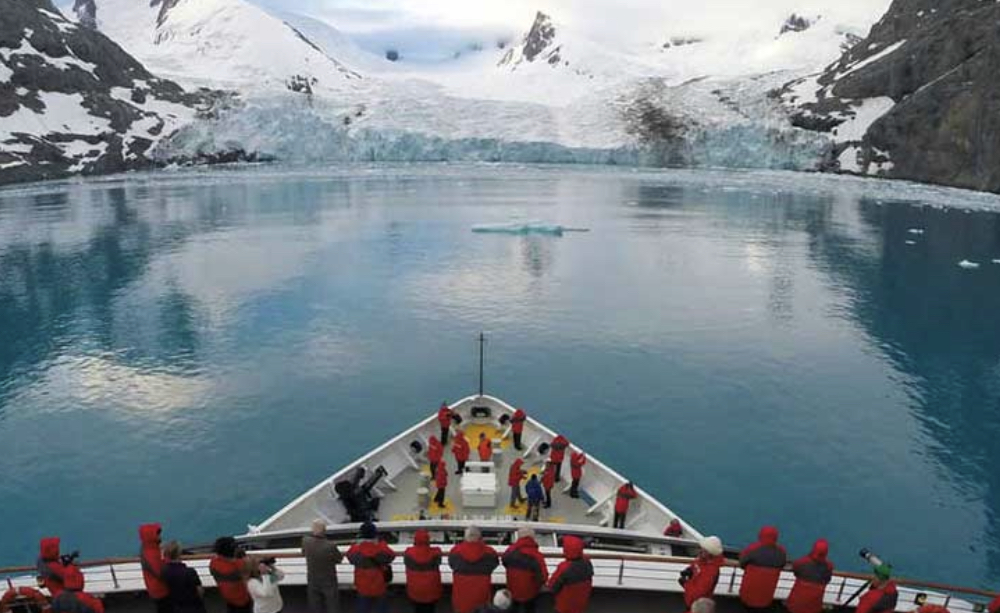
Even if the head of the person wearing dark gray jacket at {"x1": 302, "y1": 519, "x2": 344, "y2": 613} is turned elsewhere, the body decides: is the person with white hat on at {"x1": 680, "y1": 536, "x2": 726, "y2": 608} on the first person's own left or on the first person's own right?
on the first person's own right

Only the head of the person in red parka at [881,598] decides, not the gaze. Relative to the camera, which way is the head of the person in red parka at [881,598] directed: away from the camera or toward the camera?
away from the camera

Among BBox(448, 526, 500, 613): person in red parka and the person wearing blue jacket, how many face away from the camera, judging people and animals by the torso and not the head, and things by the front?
2

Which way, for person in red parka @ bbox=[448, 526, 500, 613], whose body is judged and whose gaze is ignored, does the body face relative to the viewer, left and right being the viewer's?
facing away from the viewer

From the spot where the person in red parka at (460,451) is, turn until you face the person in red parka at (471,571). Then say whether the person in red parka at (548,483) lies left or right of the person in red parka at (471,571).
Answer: left

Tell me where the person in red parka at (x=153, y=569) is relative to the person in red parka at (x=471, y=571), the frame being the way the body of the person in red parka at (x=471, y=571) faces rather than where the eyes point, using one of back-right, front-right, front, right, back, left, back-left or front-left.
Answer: left

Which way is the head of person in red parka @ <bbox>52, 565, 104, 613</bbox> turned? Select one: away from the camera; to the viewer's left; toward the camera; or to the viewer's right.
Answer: away from the camera

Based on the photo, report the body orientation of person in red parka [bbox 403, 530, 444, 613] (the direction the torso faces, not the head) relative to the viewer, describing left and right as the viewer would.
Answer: facing away from the viewer

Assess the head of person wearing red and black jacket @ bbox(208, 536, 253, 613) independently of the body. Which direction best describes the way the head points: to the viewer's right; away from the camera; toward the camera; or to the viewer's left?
away from the camera

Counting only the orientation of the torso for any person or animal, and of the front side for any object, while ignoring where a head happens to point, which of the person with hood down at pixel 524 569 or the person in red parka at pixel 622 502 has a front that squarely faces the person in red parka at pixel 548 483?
the person with hood down

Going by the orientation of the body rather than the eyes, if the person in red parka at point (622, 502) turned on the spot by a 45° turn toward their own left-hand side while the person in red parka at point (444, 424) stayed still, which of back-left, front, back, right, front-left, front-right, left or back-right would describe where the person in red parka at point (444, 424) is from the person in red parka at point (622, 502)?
front-left

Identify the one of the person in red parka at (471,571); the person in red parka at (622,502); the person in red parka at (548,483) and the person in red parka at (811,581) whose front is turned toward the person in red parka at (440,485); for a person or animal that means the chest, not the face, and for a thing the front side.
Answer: the person in red parka at (471,571)

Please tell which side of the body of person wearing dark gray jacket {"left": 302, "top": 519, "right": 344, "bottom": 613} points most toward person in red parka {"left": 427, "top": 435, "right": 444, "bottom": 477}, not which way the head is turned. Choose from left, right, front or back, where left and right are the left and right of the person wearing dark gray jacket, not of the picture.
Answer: front

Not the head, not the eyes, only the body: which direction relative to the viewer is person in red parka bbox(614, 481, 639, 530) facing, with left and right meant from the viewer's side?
facing away from the viewer and to the right of the viewer

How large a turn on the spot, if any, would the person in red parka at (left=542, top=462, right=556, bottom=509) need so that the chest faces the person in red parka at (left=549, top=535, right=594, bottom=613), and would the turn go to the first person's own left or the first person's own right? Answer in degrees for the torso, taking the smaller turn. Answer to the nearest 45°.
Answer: approximately 180°

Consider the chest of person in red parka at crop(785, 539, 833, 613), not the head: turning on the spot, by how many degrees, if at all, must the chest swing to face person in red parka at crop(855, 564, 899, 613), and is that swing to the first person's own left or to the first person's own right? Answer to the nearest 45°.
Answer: approximately 90° to the first person's own right

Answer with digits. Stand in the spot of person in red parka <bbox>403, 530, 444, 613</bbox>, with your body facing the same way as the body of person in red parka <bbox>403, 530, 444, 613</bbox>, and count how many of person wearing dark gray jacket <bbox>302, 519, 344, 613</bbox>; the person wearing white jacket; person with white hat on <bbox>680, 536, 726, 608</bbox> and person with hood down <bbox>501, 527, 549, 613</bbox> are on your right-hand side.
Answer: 2

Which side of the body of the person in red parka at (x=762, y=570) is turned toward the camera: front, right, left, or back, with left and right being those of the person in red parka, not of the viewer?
back

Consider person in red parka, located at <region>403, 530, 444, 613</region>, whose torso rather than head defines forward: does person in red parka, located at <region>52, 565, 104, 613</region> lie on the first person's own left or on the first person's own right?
on the first person's own left
